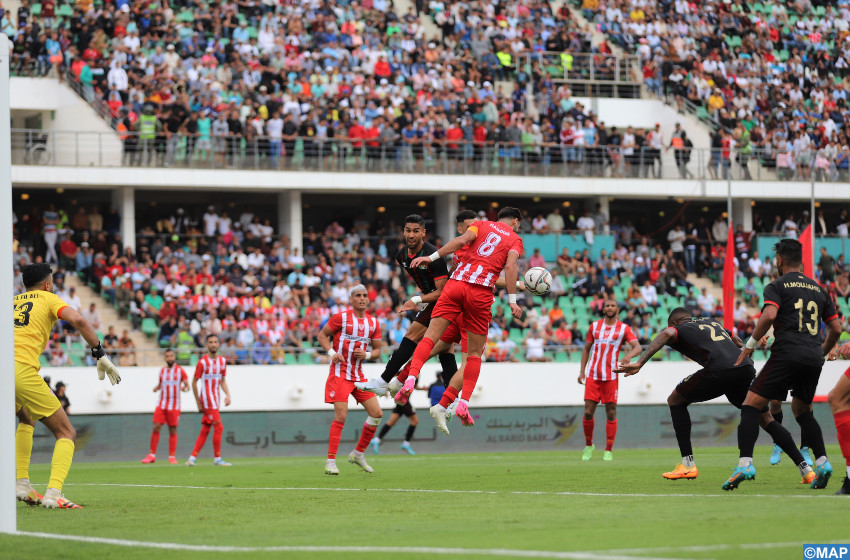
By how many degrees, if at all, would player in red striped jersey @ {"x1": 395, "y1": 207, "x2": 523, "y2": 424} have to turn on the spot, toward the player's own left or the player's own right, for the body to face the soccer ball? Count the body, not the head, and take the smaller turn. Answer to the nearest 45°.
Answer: approximately 45° to the player's own right

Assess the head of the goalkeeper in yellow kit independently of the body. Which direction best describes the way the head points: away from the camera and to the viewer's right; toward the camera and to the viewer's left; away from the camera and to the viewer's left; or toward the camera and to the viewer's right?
away from the camera and to the viewer's right

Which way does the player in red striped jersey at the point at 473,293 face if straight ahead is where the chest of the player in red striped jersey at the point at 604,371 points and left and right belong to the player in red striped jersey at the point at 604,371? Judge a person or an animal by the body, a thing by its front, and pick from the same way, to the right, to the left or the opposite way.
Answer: the opposite way

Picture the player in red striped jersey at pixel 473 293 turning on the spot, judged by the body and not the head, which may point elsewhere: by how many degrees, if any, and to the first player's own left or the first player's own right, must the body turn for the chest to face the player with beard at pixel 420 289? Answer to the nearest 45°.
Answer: approximately 45° to the first player's own left

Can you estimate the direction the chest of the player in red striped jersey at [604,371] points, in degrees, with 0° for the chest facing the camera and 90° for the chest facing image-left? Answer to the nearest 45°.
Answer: approximately 0°

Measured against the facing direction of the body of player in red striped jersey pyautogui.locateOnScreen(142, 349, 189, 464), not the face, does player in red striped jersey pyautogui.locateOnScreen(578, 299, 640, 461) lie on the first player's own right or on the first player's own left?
on the first player's own left

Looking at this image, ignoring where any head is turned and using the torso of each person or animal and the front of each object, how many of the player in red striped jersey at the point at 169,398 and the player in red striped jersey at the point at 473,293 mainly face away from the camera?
1

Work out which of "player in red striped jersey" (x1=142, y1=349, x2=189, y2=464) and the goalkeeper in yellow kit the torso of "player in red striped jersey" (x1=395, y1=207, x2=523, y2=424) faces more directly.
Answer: the player in red striped jersey

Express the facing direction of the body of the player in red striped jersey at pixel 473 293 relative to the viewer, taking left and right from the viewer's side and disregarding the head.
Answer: facing away from the viewer
